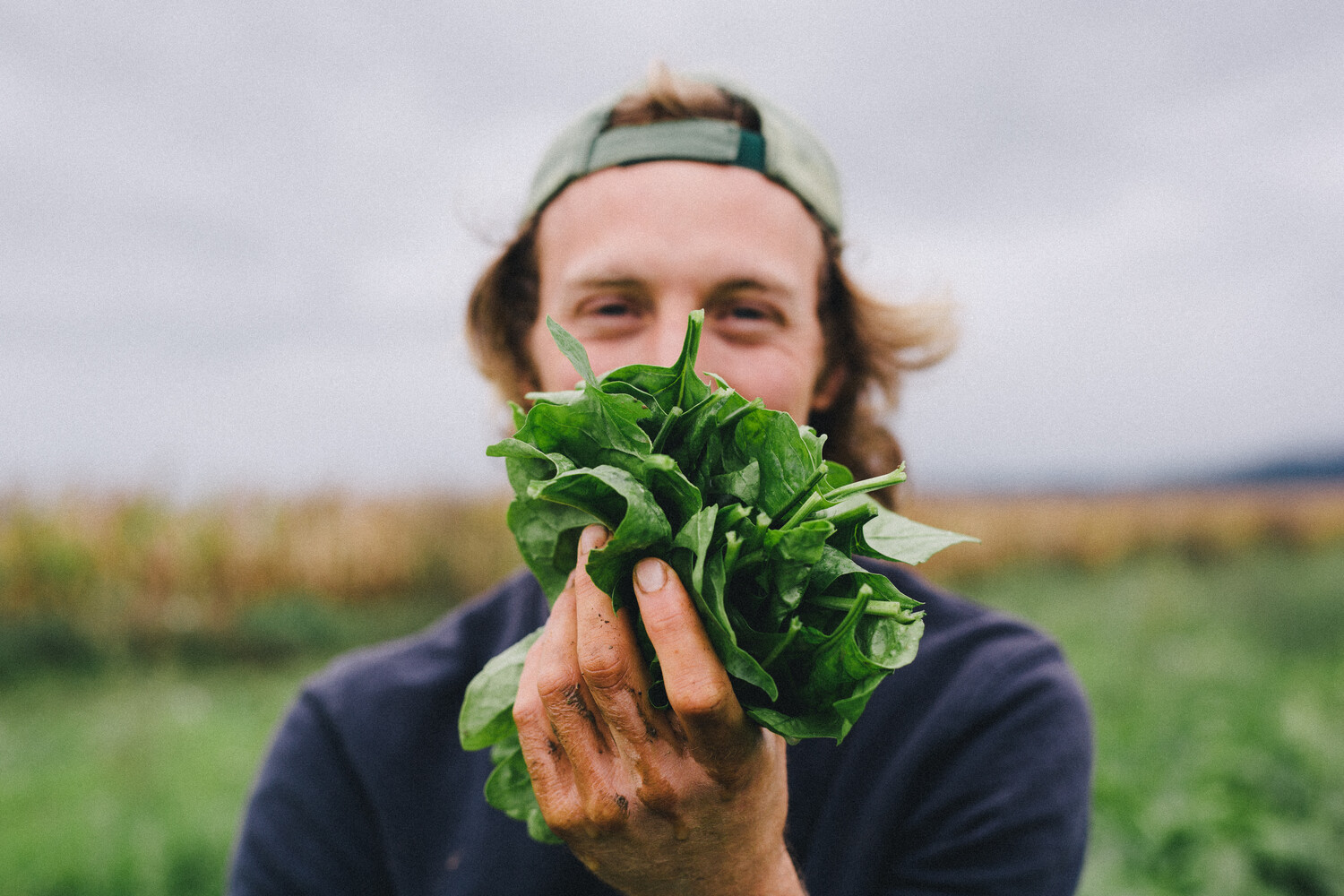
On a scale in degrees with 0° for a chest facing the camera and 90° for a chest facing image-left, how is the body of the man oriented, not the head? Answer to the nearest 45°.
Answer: approximately 0°
